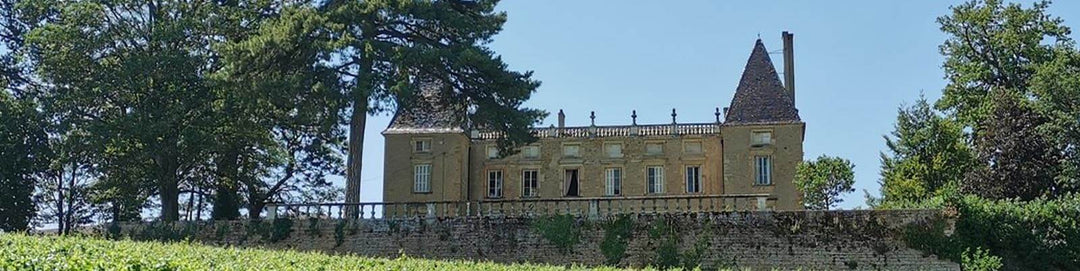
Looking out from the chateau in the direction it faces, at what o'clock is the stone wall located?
The stone wall is roughly at 12 o'clock from the chateau.

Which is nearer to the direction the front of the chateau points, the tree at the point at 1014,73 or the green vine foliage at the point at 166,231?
the green vine foliage

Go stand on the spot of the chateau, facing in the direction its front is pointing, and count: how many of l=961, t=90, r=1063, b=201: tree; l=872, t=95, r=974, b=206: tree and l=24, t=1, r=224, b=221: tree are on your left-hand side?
2

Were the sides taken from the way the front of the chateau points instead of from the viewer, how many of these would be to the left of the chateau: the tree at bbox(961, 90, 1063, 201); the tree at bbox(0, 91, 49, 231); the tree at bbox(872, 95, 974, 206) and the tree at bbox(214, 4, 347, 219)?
2

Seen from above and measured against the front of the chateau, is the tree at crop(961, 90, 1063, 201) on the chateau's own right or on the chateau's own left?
on the chateau's own left

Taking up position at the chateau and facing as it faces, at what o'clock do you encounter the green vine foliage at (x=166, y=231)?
The green vine foliage is roughly at 2 o'clock from the chateau.

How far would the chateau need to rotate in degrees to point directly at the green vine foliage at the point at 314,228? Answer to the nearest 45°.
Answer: approximately 45° to its right

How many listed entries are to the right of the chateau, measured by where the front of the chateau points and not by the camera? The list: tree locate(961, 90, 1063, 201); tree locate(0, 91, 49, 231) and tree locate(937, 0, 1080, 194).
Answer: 1

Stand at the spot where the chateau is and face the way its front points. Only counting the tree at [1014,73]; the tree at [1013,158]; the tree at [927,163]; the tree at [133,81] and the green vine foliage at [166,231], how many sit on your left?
3

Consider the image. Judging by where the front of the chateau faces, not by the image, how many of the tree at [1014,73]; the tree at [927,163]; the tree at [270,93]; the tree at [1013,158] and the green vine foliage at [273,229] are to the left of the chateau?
3

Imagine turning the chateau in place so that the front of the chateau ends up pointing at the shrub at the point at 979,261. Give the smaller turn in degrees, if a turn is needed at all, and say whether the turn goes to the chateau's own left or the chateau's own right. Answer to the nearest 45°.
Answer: approximately 45° to the chateau's own left

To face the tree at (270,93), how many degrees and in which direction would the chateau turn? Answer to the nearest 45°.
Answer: approximately 45° to its right

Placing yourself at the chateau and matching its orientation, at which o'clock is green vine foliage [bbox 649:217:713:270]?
The green vine foliage is roughly at 12 o'clock from the chateau.

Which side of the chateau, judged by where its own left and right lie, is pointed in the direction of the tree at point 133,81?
right

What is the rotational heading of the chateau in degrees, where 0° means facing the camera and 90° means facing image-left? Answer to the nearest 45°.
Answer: approximately 0°

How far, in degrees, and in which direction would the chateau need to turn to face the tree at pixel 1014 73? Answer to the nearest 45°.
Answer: approximately 90° to its left

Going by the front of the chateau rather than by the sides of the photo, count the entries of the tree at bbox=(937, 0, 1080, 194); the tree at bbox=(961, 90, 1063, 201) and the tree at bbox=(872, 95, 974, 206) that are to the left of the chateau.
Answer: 3
